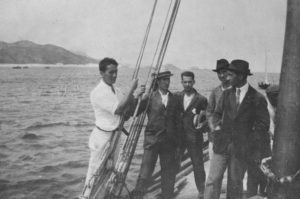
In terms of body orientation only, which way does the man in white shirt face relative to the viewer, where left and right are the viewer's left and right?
facing the viewer and to the right of the viewer

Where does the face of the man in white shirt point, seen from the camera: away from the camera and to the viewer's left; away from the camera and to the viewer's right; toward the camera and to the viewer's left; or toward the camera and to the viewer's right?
toward the camera and to the viewer's right

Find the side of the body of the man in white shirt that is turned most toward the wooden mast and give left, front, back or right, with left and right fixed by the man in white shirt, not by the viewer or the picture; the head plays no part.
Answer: front

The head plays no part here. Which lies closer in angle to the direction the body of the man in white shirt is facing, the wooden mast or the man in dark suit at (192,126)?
the wooden mast

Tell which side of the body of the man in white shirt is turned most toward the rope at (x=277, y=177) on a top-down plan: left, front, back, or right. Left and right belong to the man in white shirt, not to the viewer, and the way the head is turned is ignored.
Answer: front

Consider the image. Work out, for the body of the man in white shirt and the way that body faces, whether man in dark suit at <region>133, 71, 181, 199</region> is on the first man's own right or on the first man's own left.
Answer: on the first man's own left

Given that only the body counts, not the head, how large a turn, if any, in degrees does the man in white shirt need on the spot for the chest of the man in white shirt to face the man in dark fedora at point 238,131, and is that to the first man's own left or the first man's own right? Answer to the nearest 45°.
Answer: approximately 45° to the first man's own left
